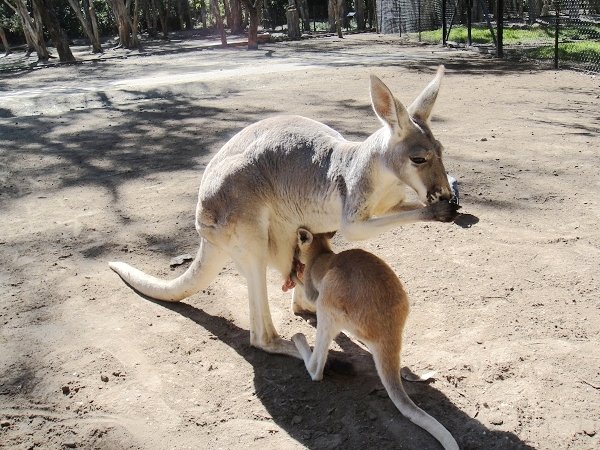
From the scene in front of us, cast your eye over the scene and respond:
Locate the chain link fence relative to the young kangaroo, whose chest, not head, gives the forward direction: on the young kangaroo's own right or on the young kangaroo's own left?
on the young kangaroo's own right

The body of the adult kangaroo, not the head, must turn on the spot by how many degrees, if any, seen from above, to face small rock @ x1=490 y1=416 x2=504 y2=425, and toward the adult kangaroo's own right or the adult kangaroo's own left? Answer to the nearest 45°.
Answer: approximately 45° to the adult kangaroo's own right

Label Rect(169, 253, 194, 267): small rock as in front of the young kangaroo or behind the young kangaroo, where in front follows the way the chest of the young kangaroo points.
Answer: in front

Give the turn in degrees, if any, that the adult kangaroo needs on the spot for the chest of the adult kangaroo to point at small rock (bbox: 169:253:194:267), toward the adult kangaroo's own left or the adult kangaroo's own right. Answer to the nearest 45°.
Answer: approximately 135° to the adult kangaroo's own left

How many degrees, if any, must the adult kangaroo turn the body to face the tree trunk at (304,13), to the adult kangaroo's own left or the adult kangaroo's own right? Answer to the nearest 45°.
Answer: approximately 90° to the adult kangaroo's own left

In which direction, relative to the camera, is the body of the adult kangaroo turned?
to the viewer's right

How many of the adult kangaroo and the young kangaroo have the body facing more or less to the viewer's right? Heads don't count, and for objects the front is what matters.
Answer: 1

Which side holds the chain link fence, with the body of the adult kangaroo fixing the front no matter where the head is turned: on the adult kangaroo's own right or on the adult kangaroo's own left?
on the adult kangaroo's own left

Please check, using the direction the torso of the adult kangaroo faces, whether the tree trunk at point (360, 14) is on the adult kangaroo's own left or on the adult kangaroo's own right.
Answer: on the adult kangaroo's own left

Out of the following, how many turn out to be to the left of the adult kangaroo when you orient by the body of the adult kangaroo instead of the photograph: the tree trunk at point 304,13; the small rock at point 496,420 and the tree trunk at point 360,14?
2

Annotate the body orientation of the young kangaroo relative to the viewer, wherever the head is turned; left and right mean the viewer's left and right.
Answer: facing away from the viewer and to the left of the viewer
